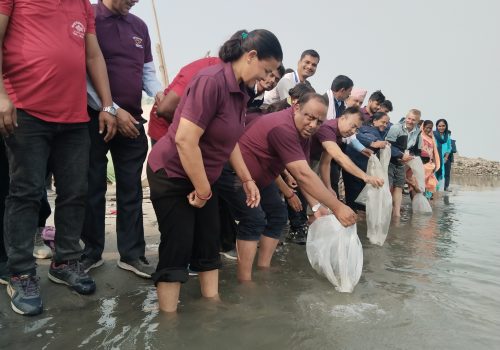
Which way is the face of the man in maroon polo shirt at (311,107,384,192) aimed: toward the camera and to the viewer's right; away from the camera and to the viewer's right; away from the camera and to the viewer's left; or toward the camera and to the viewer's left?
toward the camera and to the viewer's right

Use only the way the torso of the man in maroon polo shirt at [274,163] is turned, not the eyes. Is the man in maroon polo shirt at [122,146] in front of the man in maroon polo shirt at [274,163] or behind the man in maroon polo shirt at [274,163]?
behind

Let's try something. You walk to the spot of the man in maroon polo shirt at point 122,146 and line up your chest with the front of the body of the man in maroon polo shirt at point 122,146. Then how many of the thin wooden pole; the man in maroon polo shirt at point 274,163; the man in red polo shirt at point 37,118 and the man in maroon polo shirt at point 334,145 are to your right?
1

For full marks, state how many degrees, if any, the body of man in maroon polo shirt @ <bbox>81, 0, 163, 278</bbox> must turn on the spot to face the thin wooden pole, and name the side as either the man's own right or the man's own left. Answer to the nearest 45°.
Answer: approximately 135° to the man's own left

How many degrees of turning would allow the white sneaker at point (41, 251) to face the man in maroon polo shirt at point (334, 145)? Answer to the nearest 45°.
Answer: approximately 45° to its left

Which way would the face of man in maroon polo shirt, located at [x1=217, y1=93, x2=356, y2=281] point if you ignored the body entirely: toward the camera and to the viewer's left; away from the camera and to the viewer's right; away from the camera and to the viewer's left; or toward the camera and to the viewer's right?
toward the camera and to the viewer's right

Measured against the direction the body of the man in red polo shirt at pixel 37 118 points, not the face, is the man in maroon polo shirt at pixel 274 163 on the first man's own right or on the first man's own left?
on the first man's own left

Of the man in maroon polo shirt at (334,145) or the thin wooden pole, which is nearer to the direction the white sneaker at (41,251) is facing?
the man in maroon polo shirt

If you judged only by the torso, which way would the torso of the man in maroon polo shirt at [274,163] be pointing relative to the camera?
to the viewer's right
